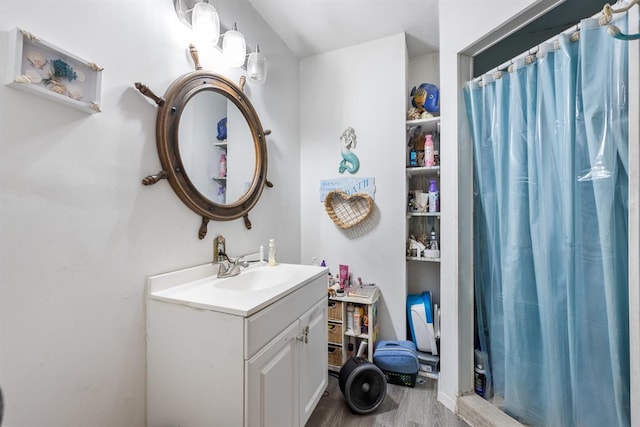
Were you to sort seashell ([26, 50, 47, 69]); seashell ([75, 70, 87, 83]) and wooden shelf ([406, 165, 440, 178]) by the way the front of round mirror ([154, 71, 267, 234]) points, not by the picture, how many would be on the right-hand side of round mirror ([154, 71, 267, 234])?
2

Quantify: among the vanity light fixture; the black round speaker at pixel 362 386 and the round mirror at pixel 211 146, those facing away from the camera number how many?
0

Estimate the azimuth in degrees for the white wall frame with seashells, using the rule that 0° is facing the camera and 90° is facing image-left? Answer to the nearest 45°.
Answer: approximately 315°

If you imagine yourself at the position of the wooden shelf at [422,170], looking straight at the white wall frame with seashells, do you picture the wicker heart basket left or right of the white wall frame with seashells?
right

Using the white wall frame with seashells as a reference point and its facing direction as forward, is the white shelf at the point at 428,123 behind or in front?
in front

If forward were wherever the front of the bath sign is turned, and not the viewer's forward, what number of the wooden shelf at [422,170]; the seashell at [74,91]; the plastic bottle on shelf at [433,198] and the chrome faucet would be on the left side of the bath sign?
2

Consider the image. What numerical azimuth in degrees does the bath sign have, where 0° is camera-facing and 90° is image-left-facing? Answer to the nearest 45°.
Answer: approximately 0°

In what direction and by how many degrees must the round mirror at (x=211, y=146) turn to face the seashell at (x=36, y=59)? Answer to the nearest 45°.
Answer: approximately 90° to its right

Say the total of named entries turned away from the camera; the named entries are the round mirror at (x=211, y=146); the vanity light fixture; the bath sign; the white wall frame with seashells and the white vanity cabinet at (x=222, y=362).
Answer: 0

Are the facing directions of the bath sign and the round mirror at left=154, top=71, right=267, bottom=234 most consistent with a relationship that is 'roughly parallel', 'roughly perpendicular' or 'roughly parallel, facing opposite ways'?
roughly perpendicular

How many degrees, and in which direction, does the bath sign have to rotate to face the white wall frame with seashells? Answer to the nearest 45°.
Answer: approximately 45° to its right

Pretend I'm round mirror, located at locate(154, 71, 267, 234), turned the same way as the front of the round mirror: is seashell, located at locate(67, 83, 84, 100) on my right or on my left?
on my right
